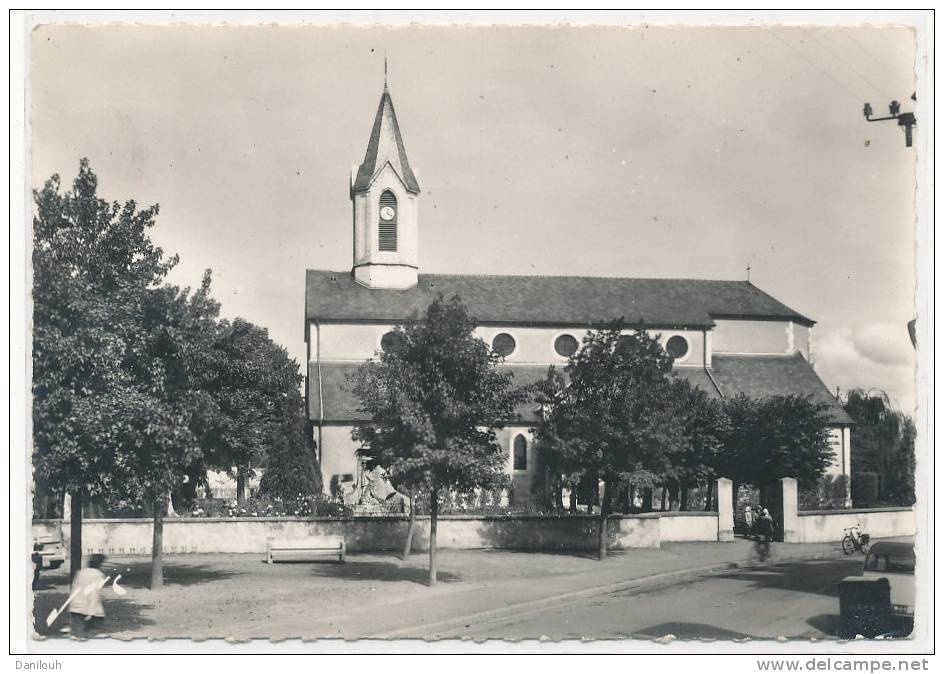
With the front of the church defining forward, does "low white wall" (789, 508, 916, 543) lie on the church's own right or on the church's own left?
on the church's own left

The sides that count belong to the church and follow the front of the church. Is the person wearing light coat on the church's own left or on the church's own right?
on the church's own left

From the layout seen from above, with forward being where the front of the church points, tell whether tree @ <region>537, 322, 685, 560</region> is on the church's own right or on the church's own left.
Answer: on the church's own left

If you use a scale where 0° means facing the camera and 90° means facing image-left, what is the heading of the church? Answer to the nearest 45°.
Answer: approximately 90°

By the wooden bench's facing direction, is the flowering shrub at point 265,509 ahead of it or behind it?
behind

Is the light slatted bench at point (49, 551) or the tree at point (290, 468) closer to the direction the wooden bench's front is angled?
the light slatted bench
